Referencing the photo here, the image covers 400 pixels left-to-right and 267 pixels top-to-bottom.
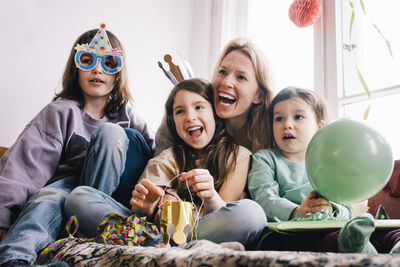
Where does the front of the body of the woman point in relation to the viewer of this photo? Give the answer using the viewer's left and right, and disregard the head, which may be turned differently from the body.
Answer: facing the viewer and to the left of the viewer

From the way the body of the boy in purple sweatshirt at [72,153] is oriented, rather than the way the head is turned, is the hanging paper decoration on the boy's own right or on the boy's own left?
on the boy's own left

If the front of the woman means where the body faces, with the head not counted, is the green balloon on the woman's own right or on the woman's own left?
on the woman's own left

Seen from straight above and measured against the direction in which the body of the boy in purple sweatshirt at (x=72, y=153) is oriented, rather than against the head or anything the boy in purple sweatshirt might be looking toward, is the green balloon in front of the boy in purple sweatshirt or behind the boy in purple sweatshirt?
in front

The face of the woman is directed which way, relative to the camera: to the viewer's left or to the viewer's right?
to the viewer's left

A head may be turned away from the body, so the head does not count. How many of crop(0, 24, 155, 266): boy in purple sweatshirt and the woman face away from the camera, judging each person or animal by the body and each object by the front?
0

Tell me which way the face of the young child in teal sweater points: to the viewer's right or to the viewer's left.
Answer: to the viewer's left

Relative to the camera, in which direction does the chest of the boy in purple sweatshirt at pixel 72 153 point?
toward the camera
